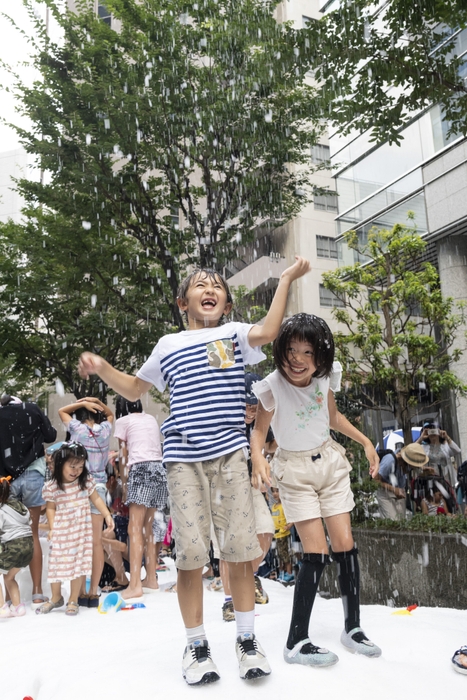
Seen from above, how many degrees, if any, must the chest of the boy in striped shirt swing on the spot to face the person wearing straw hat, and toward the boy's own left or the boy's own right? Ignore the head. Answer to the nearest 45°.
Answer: approximately 135° to the boy's own left

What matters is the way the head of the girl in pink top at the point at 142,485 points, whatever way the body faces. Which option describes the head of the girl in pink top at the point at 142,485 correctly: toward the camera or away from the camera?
away from the camera

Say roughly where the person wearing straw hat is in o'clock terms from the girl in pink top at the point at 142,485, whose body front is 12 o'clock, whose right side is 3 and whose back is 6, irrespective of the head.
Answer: The person wearing straw hat is roughly at 2 o'clock from the girl in pink top.

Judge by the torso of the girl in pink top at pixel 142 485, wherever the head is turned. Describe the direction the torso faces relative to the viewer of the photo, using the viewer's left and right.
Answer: facing away from the viewer and to the left of the viewer

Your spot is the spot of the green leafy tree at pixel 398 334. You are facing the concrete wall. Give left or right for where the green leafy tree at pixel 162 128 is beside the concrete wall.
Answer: right
